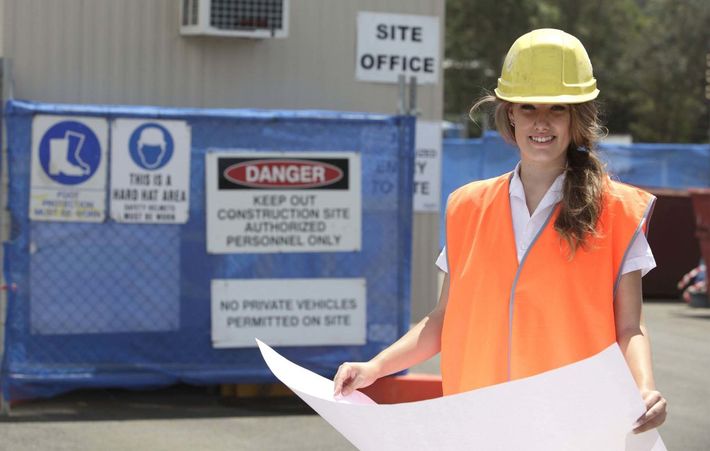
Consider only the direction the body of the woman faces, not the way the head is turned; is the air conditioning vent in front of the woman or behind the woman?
behind

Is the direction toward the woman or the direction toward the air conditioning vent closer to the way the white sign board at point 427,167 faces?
the woman

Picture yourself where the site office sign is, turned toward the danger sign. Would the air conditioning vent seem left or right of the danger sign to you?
right

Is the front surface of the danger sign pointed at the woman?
yes

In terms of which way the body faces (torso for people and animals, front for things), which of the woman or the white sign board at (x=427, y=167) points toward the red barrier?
the white sign board

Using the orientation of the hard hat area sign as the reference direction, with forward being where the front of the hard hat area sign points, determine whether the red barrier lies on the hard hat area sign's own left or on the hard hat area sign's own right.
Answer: on the hard hat area sign's own left

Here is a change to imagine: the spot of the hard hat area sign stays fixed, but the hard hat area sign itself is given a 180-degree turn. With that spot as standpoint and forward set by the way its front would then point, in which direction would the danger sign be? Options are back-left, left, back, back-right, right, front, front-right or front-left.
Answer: right

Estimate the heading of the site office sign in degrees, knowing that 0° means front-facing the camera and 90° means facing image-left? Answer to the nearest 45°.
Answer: approximately 0°
